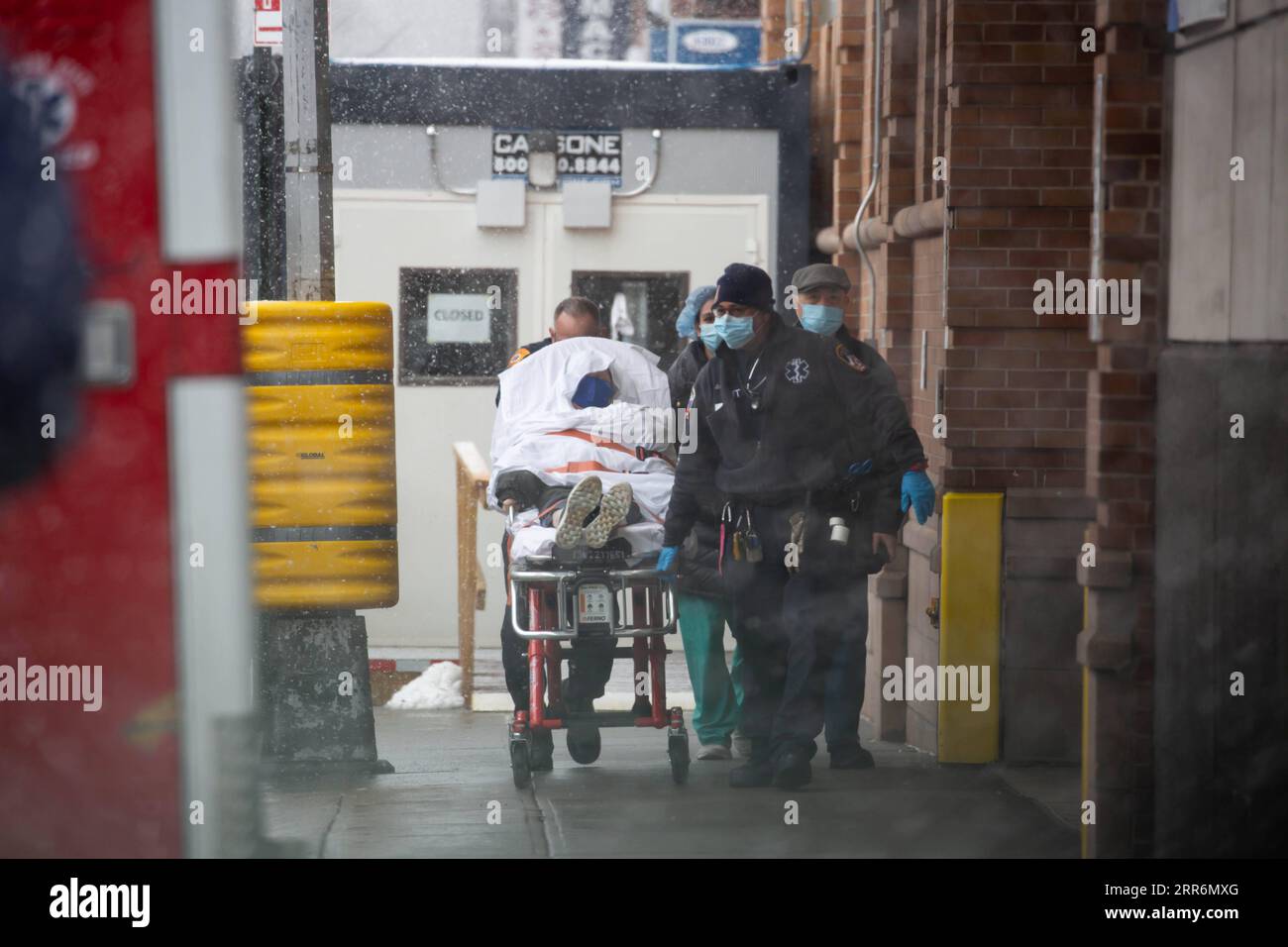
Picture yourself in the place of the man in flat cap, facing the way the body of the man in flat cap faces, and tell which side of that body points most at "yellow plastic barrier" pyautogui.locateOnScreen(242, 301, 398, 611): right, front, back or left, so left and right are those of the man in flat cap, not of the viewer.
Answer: right

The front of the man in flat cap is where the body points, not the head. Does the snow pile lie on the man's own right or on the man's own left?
on the man's own right

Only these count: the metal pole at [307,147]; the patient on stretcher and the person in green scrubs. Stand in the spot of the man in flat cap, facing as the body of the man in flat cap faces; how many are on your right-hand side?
3

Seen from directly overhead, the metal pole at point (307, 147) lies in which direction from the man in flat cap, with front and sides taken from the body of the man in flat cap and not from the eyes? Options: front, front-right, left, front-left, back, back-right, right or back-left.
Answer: right

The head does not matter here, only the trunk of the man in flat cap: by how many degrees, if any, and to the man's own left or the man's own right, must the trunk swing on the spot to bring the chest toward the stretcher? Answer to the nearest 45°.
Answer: approximately 90° to the man's own right

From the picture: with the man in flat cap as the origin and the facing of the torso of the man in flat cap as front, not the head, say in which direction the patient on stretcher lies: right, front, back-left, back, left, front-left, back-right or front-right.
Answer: right

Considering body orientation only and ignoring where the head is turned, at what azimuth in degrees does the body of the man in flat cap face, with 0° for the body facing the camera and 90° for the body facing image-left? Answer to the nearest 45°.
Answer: approximately 0°

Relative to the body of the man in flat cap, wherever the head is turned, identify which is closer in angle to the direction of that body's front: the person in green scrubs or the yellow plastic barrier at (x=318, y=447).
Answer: the yellow plastic barrier
